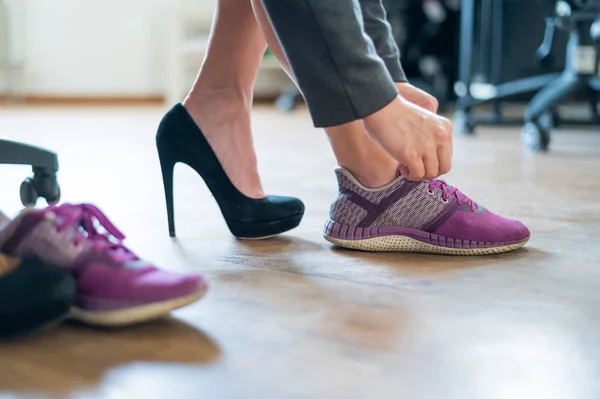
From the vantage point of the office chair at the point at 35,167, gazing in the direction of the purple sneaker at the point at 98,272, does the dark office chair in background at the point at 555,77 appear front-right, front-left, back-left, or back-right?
back-left

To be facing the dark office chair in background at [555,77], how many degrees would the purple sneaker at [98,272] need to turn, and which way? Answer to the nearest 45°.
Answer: approximately 45° to its left

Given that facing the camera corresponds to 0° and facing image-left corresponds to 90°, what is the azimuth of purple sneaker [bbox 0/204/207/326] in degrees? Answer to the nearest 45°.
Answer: approximately 270°

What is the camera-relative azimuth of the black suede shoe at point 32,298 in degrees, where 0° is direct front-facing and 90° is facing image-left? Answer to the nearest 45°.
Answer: approximately 270°

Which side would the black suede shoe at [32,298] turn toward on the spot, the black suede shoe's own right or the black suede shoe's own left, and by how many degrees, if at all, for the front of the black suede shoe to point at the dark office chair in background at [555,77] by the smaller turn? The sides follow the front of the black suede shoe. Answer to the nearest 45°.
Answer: approximately 45° to the black suede shoe's own left

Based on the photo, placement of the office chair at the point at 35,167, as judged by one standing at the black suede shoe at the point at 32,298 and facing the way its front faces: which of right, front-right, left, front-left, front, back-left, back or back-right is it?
left

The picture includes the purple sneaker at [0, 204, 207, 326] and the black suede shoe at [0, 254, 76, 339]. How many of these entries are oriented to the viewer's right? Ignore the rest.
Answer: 2

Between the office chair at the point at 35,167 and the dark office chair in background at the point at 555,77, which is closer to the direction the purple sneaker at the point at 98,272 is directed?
the dark office chair in background
